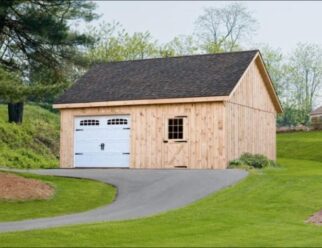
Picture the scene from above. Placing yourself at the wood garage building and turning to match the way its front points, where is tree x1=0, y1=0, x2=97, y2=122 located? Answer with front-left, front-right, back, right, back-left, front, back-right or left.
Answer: back-right

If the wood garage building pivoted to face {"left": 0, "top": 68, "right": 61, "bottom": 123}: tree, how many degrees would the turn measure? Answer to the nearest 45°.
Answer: approximately 45° to its right

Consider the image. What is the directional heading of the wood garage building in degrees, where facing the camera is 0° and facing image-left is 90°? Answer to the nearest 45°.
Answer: approximately 0°
